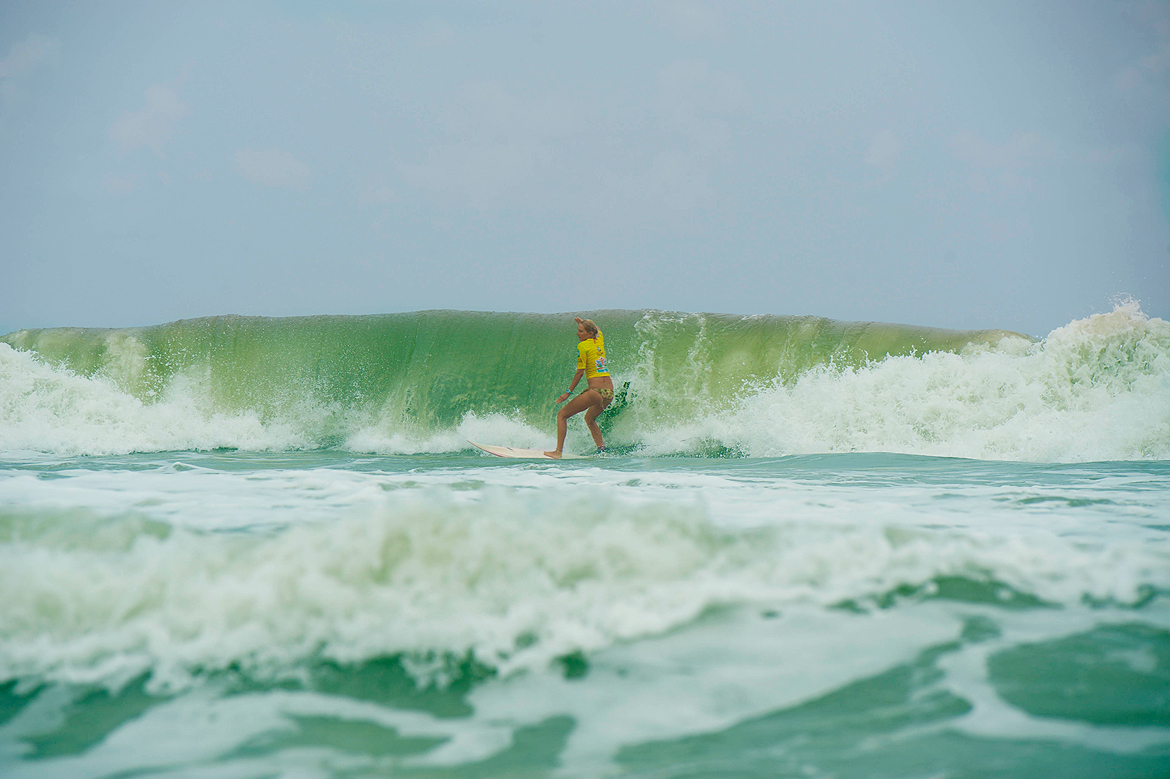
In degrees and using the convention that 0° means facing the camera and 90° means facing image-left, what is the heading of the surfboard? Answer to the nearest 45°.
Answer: approximately 90°
